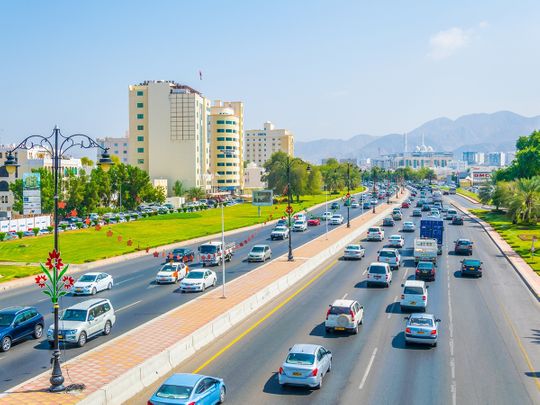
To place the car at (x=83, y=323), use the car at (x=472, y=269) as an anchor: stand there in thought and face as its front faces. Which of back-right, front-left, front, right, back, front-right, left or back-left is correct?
back-left

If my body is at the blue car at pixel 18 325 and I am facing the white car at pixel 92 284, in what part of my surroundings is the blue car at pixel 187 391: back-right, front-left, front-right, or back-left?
back-right

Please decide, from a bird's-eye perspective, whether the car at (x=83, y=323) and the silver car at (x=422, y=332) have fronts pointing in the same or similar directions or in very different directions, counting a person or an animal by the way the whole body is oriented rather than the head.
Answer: very different directions

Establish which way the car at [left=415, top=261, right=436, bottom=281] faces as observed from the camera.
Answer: facing away from the viewer

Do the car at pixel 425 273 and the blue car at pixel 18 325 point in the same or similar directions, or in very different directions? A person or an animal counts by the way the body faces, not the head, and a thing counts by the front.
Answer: very different directions

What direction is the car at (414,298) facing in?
away from the camera

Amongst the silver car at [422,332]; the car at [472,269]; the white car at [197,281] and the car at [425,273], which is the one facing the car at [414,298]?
the silver car

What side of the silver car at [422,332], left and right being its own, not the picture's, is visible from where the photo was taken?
back

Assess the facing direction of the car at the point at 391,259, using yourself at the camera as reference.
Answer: facing away from the viewer

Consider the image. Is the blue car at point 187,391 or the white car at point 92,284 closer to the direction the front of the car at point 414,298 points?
the white car

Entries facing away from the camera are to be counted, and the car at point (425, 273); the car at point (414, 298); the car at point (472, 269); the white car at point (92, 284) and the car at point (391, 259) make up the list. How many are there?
4

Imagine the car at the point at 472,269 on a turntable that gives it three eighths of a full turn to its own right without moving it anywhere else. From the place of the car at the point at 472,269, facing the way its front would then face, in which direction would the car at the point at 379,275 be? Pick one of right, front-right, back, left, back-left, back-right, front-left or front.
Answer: right

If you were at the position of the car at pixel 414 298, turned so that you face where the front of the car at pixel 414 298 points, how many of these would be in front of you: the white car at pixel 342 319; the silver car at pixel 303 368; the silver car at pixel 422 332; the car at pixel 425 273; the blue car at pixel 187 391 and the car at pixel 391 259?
2

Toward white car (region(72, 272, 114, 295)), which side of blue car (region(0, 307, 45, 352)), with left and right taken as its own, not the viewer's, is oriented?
back

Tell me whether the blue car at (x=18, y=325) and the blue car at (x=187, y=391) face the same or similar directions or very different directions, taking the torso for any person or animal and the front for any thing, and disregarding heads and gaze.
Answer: very different directions

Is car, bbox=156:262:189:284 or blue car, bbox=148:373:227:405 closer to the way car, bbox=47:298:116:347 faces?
the blue car

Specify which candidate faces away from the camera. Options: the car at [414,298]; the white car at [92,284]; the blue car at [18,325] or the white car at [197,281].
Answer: the car

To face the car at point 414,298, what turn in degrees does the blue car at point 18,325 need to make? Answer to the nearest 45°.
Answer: approximately 135° to its left

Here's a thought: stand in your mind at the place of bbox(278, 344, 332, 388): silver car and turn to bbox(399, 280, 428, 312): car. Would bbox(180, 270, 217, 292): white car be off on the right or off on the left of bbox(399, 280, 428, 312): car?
left

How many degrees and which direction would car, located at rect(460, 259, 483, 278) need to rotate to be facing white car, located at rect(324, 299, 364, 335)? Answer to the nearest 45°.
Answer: approximately 180°

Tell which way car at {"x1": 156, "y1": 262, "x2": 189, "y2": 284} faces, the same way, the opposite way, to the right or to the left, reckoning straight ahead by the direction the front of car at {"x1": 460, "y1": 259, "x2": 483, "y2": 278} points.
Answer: the opposite way
